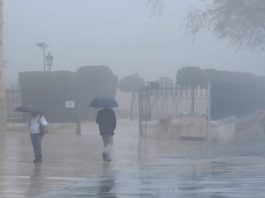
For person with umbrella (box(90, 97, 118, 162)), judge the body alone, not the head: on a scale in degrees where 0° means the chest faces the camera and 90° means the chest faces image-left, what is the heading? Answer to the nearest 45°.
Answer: approximately 180°

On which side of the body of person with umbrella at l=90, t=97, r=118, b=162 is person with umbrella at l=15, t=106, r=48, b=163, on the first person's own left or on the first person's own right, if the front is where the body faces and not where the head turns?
on the first person's own left

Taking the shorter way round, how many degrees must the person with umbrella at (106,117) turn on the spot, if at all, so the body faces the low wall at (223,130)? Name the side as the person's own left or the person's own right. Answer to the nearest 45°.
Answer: approximately 45° to the person's own right

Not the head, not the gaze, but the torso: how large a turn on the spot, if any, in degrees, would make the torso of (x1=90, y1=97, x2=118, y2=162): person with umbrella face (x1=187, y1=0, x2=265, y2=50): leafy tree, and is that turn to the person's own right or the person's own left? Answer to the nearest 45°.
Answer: approximately 45° to the person's own right

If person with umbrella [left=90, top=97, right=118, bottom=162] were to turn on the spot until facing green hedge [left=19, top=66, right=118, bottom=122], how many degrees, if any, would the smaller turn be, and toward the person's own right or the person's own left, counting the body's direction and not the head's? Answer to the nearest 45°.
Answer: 0° — they already face it

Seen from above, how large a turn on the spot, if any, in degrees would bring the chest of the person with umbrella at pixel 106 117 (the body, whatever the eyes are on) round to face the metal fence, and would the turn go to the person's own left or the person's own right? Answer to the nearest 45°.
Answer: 0° — they already face it
